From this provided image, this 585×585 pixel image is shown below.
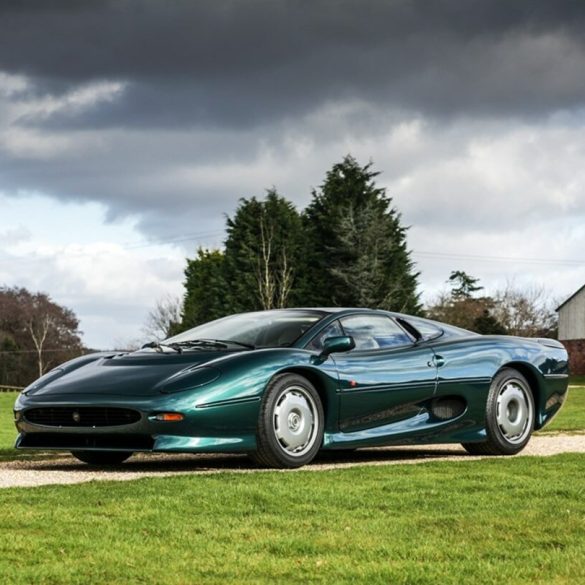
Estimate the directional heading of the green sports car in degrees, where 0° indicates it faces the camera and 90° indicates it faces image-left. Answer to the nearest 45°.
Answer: approximately 45°
